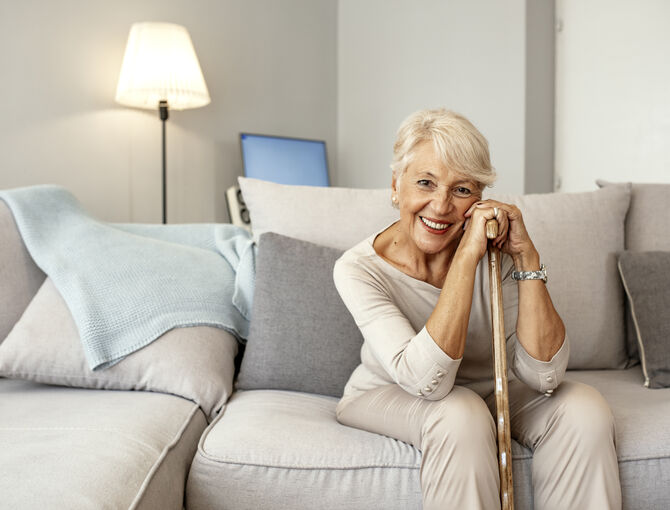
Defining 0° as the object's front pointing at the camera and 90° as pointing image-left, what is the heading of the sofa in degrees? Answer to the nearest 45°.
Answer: approximately 0°
